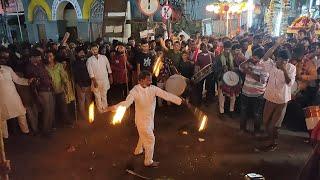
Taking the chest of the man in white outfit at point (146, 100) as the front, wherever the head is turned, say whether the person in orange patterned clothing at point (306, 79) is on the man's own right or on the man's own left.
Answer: on the man's own left

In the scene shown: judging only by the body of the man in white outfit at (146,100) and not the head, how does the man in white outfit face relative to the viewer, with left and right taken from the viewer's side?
facing the viewer and to the right of the viewer

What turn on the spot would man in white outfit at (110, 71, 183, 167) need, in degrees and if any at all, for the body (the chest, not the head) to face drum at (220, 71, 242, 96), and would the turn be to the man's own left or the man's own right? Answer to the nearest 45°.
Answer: approximately 90° to the man's own left

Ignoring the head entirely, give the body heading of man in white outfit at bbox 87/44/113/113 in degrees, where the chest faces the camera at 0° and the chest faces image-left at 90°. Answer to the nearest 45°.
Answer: approximately 0°

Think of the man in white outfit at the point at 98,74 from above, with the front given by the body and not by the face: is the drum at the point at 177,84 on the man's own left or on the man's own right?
on the man's own left

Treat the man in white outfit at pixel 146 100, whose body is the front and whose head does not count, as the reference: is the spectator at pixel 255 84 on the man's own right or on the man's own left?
on the man's own left

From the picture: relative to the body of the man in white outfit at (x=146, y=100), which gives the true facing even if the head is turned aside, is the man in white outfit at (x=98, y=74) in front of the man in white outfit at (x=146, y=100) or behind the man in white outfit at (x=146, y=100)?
behind

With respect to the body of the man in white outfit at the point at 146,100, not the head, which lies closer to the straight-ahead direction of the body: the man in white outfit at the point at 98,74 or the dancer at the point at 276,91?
the dancer

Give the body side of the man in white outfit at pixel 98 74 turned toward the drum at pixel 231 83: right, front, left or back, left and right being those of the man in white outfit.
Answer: left

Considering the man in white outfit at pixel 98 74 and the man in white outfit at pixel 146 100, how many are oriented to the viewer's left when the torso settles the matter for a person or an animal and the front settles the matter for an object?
0

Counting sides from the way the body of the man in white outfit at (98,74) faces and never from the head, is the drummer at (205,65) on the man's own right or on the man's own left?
on the man's own left

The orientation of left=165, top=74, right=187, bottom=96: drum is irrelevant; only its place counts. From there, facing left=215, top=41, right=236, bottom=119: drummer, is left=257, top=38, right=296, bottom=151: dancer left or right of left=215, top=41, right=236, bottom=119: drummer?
right

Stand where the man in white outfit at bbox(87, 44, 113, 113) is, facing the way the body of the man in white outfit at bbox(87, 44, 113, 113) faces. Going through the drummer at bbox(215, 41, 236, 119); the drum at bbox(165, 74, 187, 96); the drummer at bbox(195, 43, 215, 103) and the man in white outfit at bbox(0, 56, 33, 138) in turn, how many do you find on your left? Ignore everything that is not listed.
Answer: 3
